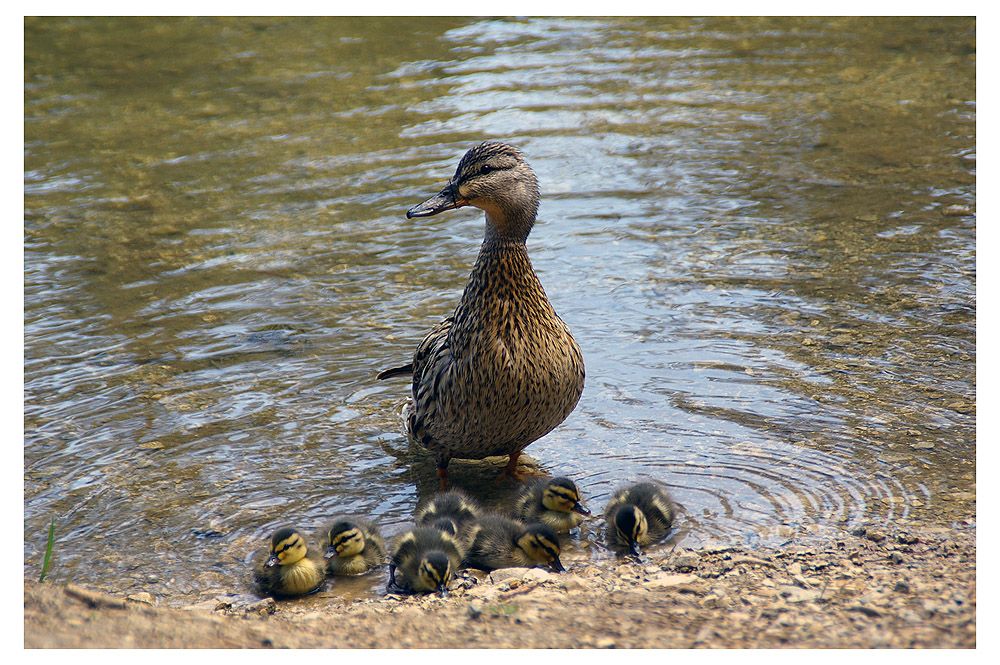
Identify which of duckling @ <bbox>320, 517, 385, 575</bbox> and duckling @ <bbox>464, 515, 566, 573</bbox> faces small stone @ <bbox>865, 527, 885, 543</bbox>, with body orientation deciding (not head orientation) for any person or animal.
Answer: duckling @ <bbox>464, 515, 566, 573</bbox>

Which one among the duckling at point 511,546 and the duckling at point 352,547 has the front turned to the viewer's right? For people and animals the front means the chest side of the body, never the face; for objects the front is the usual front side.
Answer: the duckling at point 511,546

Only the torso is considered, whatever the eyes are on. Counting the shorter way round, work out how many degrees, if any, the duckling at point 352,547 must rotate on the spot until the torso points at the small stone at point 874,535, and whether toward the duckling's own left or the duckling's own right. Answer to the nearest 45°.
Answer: approximately 135° to the duckling's own left

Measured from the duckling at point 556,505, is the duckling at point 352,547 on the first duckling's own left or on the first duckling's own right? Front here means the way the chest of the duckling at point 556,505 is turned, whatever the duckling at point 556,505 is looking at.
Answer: on the first duckling's own right

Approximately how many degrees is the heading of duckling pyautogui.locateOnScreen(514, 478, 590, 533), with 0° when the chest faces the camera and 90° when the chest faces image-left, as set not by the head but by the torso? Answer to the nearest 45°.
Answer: approximately 315°

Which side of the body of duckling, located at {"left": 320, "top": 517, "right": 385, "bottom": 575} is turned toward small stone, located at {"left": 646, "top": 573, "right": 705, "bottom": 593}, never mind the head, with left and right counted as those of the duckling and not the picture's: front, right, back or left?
left

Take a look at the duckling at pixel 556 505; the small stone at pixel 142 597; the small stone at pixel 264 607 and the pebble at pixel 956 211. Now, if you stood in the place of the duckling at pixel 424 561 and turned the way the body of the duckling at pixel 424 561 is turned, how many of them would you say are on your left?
2

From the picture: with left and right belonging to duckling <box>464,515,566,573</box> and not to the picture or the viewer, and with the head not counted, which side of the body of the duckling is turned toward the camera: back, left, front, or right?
right

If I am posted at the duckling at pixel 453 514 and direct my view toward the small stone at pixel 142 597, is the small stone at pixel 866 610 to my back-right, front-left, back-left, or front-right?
back-left

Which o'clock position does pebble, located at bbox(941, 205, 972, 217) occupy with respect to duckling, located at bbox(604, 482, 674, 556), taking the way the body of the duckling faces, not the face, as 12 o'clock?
The pebble is roughly at 7 o'clock from the duckling.

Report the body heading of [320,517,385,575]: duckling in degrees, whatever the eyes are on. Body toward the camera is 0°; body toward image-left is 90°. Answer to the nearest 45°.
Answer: approximately 45°

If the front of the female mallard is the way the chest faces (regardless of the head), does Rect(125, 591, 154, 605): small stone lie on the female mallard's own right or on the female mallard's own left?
on the female mallard's own right

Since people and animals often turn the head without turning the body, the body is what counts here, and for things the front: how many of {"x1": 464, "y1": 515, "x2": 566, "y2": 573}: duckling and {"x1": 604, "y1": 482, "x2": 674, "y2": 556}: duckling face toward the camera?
1
